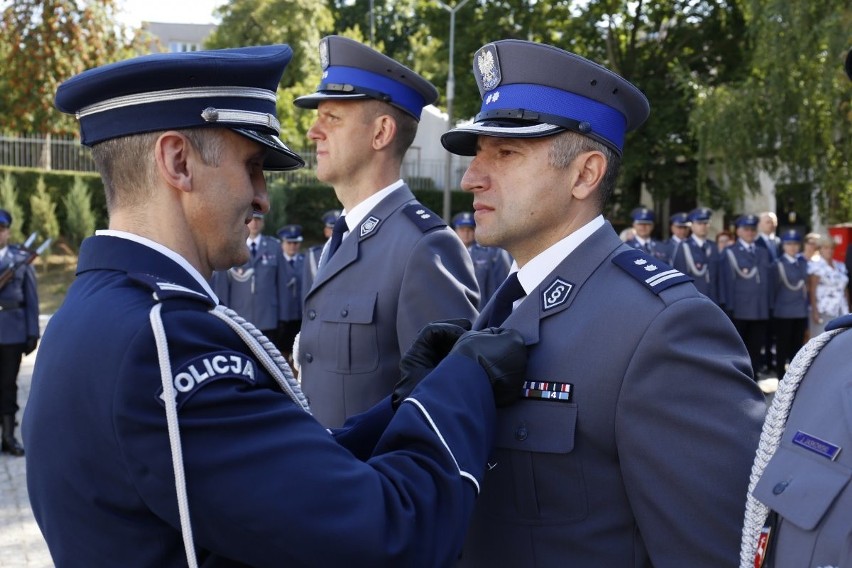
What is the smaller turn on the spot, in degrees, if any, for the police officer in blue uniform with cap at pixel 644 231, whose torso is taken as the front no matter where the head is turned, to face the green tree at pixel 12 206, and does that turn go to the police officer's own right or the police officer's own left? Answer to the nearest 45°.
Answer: approximately 90° to the police officer's own right

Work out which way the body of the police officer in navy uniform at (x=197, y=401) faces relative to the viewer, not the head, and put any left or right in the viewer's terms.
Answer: facing to the right of the viewer

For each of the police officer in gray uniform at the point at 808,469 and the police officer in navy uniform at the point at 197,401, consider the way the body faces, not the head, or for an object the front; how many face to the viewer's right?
1

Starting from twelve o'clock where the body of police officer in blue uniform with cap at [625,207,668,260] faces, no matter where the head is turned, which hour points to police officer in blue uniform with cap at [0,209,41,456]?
police officer in blue uniform with cap at [0,209,41,456] is roughly at 1 o'clock from police officer in blue uniform with cap at [625,207,668,260].

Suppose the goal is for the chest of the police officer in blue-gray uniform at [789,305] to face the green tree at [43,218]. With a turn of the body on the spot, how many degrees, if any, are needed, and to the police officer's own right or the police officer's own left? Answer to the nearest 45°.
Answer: approximately 90° to the police officer's own right

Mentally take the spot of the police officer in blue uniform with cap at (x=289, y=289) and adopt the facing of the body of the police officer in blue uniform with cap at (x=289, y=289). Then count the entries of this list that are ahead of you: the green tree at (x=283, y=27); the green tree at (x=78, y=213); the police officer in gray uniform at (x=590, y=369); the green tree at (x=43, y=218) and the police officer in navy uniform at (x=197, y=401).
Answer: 2

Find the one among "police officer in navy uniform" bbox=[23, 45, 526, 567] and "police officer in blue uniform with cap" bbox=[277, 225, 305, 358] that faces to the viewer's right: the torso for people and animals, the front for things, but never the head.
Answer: the police officer in navy uniform

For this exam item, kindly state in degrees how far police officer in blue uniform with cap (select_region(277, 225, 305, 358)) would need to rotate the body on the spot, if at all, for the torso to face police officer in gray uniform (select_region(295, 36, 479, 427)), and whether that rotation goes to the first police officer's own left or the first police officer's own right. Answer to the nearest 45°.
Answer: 0° — they already face them

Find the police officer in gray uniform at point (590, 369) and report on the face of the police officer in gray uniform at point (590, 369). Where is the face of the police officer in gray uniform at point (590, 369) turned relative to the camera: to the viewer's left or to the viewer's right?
to the viewer's left

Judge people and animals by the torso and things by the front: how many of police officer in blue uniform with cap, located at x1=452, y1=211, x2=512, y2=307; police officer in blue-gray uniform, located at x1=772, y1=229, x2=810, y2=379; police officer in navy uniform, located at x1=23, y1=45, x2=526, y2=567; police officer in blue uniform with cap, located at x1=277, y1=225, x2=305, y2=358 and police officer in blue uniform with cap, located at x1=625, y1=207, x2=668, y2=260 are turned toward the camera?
4
